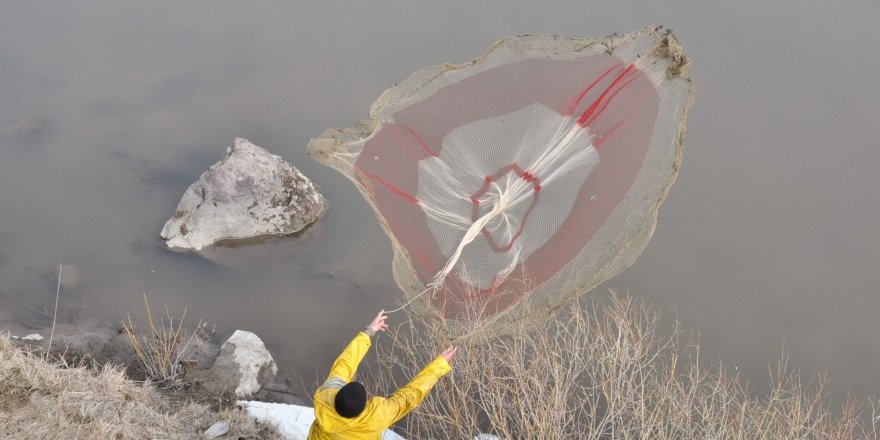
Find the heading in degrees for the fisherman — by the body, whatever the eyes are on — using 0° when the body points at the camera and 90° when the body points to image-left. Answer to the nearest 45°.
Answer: approximately 225°

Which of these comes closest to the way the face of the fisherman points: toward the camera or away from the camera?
away from the camera

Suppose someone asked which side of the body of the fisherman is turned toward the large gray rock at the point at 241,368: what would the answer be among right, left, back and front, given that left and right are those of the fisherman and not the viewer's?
left
